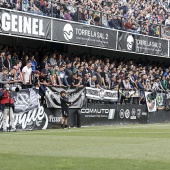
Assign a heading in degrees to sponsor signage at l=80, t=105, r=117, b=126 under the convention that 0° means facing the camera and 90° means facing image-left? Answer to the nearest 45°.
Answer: approximately 0°

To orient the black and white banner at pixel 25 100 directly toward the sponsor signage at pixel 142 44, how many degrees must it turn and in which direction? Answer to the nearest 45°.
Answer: approximately 135° to its left

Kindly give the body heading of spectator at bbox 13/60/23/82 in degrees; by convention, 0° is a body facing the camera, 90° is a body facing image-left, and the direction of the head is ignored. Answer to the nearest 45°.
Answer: approximately 315°

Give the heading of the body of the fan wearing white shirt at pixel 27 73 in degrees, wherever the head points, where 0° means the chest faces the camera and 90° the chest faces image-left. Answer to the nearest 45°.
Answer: approximately 315°
